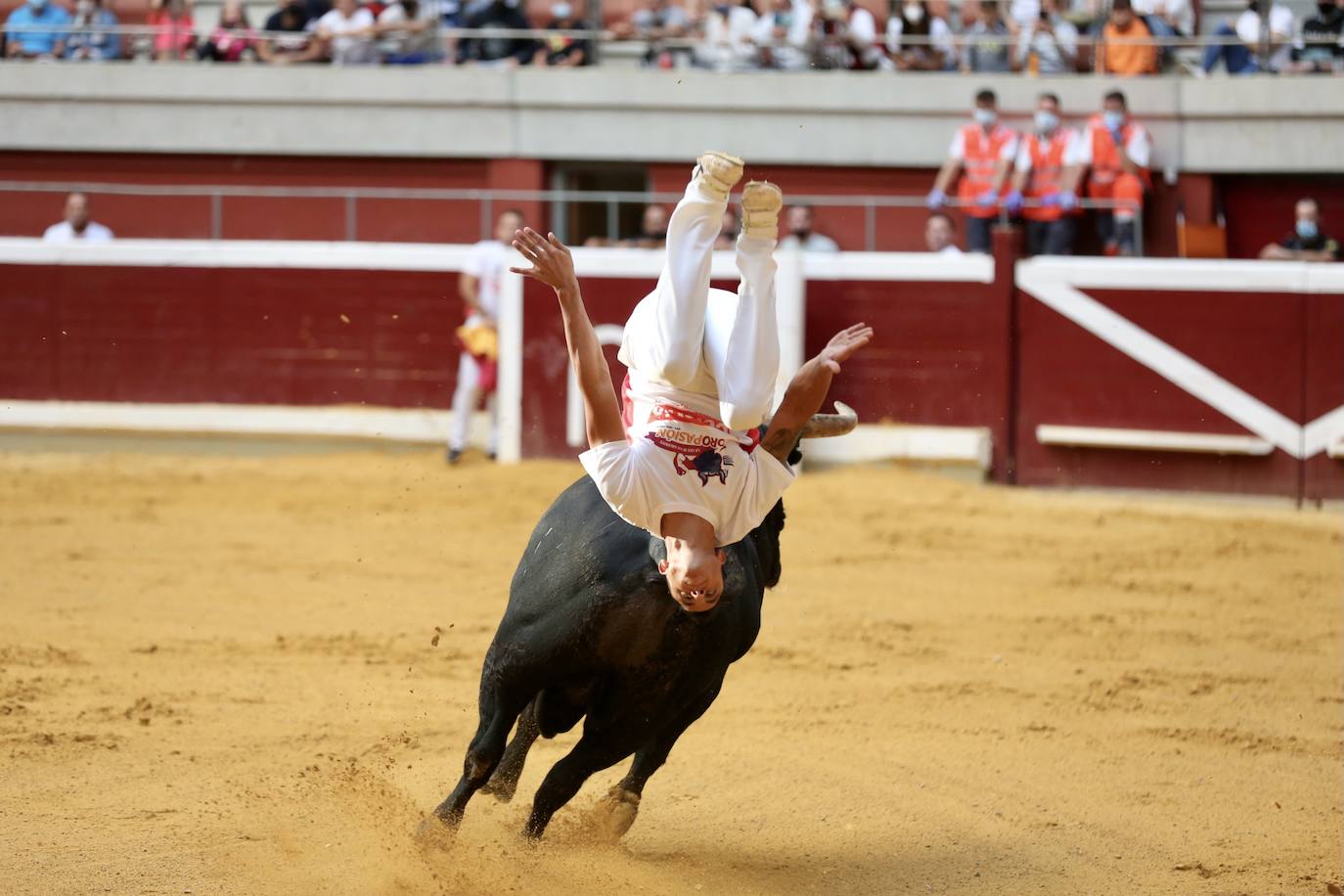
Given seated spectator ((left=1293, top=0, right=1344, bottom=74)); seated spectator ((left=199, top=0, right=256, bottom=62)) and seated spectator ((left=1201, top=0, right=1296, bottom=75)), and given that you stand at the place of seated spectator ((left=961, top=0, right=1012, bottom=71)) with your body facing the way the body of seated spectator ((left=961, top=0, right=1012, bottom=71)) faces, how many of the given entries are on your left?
2

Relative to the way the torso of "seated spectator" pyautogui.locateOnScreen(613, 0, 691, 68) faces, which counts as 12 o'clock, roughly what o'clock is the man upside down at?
The man upside down is roughly at 12 o'clock from the seated spectator.

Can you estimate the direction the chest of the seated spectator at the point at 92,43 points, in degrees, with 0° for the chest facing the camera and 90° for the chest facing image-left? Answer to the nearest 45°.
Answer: approximately 0°

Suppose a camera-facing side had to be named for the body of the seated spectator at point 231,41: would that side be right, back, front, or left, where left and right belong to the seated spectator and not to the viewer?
front

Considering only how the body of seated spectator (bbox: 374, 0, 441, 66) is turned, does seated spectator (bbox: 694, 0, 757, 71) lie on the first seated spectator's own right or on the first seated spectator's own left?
on the first seated spectator's own left

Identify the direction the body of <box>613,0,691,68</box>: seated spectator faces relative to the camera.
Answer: toward the camera

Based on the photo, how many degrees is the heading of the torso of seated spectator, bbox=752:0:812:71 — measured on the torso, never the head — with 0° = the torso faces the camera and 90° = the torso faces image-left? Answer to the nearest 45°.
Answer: approximately 0°

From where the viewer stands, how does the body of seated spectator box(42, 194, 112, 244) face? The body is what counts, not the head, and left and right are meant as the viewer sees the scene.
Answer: facing the viewer
